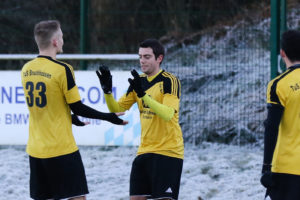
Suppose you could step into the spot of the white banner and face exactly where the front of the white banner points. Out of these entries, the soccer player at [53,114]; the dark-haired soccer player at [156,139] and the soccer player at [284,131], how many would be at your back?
0

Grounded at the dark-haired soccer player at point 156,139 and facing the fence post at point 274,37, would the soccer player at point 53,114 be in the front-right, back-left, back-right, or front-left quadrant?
back-left

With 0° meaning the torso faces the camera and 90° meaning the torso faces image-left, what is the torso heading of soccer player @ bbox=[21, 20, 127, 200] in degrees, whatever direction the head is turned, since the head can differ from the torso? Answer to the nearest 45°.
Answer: approximately 225°

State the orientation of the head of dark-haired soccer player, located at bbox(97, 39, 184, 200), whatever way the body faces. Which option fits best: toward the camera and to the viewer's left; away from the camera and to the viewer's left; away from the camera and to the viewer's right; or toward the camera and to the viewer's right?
toward the camera and to the viewer's left

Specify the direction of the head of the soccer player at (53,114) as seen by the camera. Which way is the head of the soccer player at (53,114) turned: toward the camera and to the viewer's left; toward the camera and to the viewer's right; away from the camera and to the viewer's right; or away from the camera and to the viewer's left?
away from the camera and to the viewer's right

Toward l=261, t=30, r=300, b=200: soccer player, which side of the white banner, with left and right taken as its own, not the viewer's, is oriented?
front

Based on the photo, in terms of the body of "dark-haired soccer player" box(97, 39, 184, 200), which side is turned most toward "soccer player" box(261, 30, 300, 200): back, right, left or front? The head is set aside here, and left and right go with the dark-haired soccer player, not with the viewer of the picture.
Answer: left

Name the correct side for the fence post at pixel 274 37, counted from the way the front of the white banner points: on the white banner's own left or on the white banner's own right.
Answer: on the white banner's own left

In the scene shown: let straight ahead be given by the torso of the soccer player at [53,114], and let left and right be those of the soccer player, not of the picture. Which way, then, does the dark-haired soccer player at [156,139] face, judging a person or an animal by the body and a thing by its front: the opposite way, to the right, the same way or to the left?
the opposite way

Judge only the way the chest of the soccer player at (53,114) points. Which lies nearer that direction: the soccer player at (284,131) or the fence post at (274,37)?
the fence post

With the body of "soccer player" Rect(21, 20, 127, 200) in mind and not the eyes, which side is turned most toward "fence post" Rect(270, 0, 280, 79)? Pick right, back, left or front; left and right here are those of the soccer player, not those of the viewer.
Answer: front

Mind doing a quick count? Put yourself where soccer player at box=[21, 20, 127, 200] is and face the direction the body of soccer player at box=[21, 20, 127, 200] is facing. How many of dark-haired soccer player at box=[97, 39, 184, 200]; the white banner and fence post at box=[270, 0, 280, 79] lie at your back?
0

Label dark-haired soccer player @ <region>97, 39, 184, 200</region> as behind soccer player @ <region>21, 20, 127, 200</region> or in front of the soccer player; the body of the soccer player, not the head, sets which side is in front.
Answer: in front

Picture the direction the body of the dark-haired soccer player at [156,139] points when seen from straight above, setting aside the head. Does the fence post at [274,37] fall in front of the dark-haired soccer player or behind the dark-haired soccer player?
behind

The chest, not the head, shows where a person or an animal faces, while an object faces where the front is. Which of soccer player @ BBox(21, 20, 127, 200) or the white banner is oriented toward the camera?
the white banner

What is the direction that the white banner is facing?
toward the camera

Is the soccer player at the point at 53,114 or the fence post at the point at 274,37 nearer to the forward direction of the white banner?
the soccer player

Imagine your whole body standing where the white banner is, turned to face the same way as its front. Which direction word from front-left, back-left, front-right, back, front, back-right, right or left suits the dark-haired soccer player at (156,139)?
front

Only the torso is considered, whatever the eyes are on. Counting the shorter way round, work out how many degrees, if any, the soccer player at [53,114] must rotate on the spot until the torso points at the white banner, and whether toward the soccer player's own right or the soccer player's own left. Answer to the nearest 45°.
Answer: approximately 45° to the soccer player's own left
